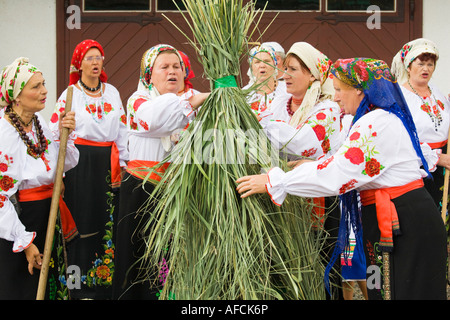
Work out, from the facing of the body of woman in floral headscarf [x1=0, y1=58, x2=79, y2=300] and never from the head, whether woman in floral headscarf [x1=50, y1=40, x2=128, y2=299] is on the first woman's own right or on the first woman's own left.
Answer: on the first woman's own left

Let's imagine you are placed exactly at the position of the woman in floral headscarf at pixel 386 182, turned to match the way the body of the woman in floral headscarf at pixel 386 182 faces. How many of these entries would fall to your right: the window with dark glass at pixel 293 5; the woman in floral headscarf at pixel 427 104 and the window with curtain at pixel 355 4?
3

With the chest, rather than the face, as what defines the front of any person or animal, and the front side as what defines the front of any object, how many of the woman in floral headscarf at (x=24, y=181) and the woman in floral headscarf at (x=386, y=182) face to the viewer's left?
1

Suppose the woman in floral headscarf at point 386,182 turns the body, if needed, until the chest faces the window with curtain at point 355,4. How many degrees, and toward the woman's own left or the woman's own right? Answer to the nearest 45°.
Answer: approximately 90° to the woman's own right

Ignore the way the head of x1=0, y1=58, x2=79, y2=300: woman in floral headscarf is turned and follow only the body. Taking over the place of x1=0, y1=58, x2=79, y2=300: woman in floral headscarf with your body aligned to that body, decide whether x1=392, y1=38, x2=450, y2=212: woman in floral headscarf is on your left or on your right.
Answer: on your left

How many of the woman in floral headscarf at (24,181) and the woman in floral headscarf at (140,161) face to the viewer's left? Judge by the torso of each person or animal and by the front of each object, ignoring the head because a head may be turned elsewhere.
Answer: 0

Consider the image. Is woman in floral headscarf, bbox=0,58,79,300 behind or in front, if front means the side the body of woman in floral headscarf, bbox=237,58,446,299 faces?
in front

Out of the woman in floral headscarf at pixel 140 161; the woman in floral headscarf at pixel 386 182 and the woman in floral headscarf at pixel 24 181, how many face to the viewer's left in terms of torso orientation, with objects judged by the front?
1

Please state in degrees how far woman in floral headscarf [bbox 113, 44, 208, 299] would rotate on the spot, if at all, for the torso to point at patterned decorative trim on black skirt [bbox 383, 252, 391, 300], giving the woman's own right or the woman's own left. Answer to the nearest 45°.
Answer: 0° — they already face it

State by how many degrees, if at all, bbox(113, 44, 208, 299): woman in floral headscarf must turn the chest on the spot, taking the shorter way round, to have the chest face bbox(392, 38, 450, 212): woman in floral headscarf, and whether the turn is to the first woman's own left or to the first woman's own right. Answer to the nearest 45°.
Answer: approximately 90° to the first woman's own left

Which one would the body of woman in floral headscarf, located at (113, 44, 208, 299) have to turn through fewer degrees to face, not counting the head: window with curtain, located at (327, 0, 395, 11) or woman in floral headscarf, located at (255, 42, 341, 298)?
the woman in floral headscarf

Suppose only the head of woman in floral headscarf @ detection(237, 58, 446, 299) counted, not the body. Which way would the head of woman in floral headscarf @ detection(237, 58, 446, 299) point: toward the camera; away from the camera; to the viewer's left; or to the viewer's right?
to the viewer's left

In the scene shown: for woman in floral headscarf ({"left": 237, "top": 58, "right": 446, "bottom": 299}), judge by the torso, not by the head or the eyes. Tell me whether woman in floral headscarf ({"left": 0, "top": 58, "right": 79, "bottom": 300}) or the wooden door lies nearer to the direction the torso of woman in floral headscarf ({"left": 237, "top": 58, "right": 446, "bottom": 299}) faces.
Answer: the woman in floral headscarf

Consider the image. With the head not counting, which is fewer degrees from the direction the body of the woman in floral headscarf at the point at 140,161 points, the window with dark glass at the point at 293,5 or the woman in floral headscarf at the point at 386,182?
the woman in floral headscarf

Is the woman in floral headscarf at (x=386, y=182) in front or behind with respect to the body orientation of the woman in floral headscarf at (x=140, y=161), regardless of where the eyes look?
in front

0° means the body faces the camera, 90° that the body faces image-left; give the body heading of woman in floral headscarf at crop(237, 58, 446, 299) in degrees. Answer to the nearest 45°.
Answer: approximately 90°
